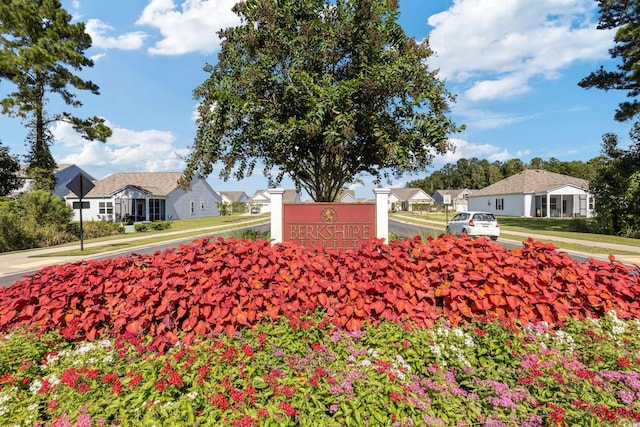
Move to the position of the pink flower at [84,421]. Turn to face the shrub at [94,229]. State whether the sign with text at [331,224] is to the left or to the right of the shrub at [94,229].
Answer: right

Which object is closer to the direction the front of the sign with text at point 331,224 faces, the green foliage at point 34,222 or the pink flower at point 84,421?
the pink flower

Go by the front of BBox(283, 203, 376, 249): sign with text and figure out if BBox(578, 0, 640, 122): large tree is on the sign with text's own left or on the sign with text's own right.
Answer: on the sign with text's own left

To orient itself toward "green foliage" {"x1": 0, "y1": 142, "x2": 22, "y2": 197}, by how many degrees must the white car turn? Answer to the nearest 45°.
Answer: approximately 45° to its left

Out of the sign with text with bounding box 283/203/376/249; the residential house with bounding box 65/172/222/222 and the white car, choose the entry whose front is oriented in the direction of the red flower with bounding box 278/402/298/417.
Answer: the sign with text

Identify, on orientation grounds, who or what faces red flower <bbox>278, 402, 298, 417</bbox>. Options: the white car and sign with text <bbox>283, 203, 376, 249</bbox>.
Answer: the sign with text

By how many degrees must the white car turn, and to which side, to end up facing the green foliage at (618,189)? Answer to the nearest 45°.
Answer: approximately 90° to its right

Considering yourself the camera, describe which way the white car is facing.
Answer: facing away from the viewer and to the left of the viewer
